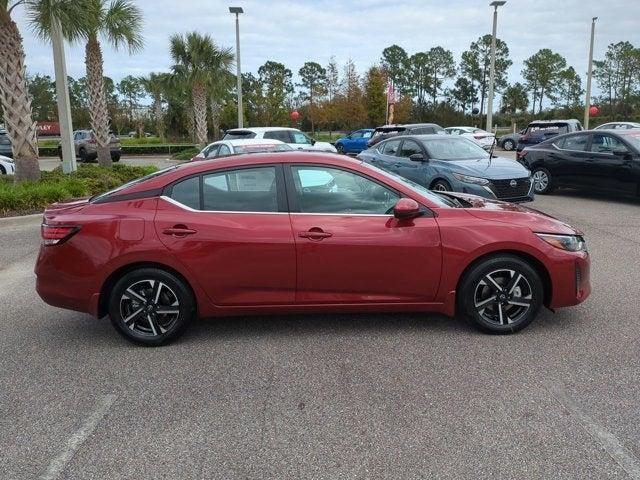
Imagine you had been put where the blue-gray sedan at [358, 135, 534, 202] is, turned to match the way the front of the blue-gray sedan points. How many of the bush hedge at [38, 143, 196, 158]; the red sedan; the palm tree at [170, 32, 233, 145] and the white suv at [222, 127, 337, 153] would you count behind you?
3

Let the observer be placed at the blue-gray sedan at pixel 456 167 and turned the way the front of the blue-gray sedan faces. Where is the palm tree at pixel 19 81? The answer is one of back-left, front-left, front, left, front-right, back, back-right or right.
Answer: back-right

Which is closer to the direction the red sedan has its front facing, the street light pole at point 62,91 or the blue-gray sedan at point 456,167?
the blue-gray sedan

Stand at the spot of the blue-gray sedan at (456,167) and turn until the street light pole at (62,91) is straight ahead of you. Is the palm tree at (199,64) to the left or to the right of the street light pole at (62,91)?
right

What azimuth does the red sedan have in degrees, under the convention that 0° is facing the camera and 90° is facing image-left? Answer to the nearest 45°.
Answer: approximately 270°

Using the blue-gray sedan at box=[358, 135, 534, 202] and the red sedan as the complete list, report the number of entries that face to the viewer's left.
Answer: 0

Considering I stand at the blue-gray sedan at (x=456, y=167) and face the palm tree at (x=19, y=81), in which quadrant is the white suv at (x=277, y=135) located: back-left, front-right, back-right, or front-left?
front-right

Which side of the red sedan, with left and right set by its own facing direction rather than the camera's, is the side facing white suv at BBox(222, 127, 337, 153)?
left

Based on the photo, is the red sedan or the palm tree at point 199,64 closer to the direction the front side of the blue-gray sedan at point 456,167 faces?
the red sedan

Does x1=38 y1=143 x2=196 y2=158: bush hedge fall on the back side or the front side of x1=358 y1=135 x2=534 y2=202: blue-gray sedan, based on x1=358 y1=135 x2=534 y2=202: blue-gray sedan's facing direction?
on the back side

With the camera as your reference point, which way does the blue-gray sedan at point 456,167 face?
facing the viewer and to the right of the viewer

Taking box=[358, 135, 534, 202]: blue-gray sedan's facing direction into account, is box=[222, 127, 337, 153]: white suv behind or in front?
behind

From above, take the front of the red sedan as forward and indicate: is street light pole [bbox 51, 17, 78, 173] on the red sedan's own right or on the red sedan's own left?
on the red sedan's own left
